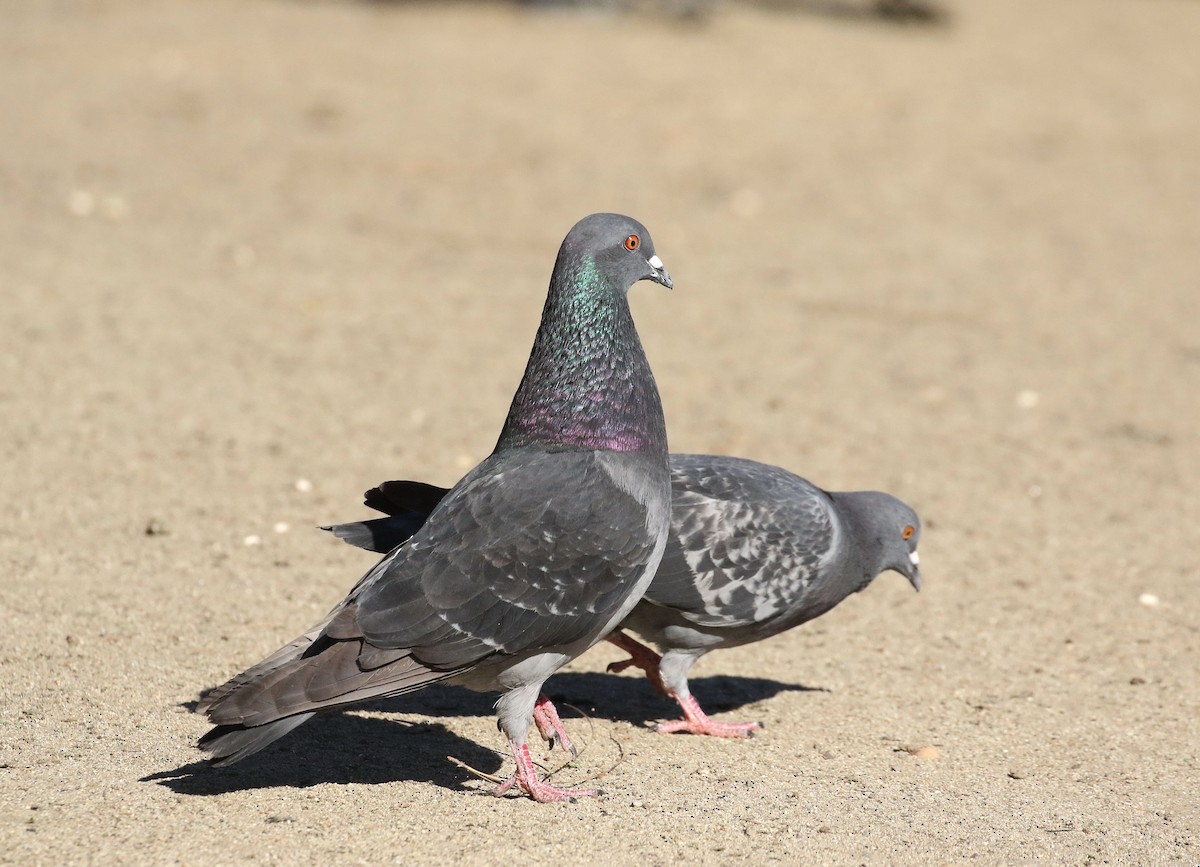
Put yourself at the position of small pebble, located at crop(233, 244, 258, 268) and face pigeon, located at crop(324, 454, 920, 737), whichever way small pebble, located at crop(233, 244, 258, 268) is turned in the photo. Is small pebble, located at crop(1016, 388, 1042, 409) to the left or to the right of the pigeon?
left

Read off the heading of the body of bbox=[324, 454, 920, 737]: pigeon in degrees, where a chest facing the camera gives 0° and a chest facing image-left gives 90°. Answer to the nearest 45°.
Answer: approximately 270°

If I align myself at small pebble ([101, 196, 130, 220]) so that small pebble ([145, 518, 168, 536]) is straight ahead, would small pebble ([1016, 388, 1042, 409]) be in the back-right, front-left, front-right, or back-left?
front-left

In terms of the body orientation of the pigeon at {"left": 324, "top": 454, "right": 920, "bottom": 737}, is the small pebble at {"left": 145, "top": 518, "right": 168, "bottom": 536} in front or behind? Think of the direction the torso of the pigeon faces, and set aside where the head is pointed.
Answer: behind

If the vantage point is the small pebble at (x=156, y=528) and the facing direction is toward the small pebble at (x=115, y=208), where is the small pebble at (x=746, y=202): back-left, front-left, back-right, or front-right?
front-right

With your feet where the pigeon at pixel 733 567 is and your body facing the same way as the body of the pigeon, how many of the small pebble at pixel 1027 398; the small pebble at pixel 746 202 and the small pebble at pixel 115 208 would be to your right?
0

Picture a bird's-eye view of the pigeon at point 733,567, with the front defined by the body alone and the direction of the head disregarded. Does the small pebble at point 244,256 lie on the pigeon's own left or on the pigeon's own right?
on the pigeon's own left

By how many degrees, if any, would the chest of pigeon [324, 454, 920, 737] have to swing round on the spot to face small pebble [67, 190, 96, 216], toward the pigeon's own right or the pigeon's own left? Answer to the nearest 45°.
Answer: approximately 135° to the pigeon's own left

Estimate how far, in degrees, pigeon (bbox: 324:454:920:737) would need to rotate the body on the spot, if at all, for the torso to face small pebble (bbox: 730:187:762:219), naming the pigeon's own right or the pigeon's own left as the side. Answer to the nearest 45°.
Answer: approximately 90° to the pigeon's own left
